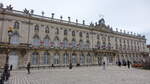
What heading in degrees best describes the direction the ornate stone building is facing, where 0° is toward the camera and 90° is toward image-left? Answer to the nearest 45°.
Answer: approximately 315°
